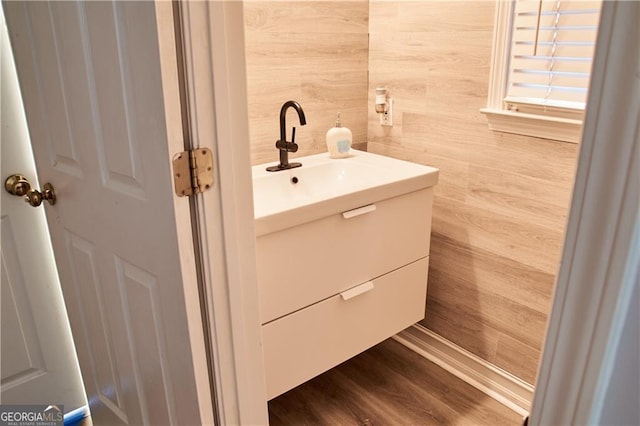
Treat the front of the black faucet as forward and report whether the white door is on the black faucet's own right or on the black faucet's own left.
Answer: on the black faucet's own right

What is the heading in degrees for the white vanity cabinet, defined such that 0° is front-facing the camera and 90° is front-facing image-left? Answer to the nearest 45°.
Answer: approximately 315°

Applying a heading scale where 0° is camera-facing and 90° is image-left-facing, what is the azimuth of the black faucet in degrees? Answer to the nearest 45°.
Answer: approximately 315°

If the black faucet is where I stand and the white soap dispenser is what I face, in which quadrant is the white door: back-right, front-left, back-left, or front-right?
back-right

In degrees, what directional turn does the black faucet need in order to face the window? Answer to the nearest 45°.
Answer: approximately 45° to its left
